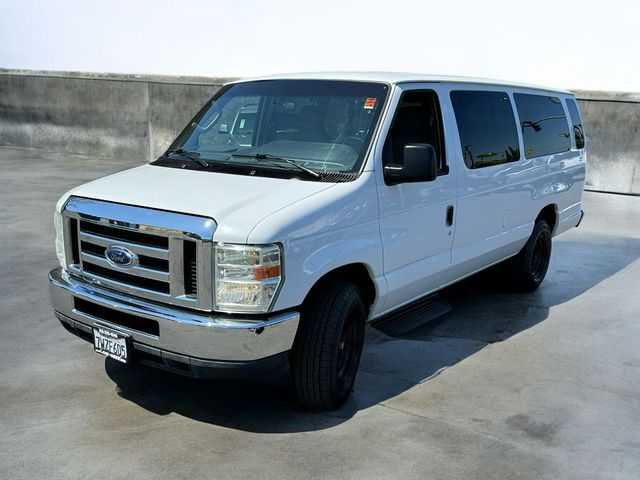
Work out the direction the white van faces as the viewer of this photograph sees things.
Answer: facing the viewer and to the left of the viewer

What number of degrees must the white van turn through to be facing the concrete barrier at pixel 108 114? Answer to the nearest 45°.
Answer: approximately 135° to its right

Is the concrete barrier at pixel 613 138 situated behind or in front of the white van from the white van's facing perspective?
behind
